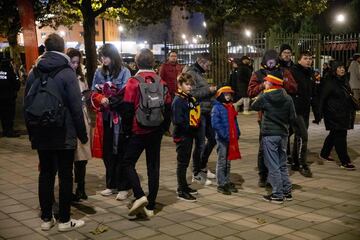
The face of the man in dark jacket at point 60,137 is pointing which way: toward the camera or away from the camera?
away from the camera

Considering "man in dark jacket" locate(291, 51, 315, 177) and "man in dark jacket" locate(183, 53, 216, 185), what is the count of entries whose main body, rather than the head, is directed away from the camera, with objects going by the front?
0

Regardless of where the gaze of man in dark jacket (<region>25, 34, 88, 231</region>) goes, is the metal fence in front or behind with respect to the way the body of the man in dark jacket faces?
in front

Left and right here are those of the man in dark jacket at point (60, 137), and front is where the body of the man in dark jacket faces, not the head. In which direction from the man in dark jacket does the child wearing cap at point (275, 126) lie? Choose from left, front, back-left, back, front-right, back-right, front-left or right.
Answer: front-right
